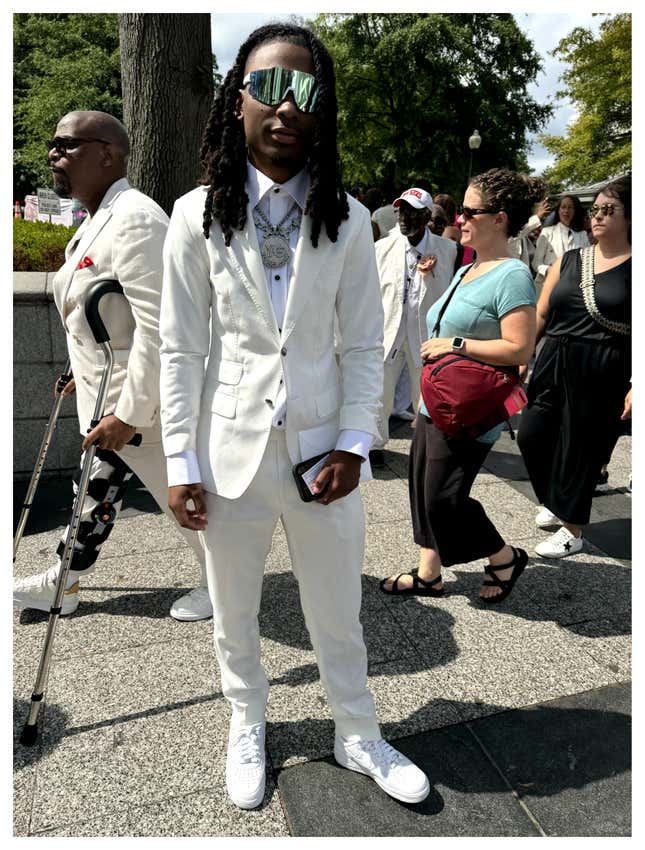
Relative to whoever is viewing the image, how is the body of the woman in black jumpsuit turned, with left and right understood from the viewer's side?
facing the viewer and to the left of the viewer

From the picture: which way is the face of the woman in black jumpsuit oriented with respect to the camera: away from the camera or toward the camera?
toward the camera

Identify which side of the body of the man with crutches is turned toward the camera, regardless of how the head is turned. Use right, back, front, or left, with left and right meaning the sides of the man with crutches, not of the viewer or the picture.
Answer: left

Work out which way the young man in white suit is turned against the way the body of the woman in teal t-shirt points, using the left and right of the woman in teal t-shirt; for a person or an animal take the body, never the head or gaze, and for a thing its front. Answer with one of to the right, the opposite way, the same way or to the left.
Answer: to the left

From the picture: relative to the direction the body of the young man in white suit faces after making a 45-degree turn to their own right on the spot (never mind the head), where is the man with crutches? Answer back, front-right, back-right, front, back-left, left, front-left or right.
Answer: right

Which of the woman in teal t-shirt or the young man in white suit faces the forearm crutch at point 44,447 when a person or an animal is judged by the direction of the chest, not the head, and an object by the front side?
the woman in teal t-shirt

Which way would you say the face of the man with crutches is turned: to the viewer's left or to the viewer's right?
to the viewer's left

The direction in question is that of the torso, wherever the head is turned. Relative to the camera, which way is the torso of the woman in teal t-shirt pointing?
to the viewer's left

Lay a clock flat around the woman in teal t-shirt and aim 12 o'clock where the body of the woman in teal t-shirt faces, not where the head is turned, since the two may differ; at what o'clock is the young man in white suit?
The young man in white suit is roughly at 10 o'clock from the woman in teal t-shirt.

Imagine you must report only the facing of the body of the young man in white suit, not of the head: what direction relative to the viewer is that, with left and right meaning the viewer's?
facing the viewer

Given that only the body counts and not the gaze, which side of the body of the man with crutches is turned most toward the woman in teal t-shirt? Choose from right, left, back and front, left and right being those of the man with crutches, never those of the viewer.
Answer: back

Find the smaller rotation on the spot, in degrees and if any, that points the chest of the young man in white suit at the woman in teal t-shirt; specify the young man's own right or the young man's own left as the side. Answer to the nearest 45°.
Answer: approximately 135° to the young man's own left

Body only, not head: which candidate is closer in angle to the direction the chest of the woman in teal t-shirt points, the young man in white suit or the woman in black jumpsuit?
the young man in white suit

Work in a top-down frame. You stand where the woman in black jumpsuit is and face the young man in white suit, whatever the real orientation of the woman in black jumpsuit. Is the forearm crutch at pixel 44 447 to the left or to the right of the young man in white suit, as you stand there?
right
